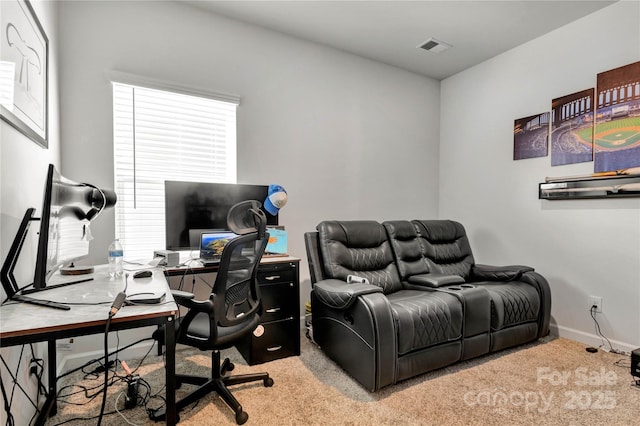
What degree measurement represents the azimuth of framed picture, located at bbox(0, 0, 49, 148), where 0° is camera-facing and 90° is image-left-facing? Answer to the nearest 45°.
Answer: approximately 270°

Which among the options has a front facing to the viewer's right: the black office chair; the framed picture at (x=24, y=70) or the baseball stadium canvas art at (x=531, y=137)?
the framed picture

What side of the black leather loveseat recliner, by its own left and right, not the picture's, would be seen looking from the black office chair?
right

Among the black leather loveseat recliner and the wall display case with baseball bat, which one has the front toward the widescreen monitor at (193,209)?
the wall display case with baseball bat

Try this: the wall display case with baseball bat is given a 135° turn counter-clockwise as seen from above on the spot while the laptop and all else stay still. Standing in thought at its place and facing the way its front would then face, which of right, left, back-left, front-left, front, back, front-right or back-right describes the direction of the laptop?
back-right

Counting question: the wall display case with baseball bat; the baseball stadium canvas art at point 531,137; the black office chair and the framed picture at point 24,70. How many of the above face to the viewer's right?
1

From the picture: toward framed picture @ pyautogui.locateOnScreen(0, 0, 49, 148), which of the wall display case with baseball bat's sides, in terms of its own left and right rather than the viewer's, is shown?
front

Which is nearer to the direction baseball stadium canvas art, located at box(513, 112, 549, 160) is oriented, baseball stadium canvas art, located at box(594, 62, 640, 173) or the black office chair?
the black office chair

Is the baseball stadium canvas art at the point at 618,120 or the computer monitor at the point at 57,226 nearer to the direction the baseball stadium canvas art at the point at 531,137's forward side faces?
the computer monitor

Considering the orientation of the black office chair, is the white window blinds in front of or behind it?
in front

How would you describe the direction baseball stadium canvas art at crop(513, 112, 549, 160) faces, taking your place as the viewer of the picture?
facing the viewer and to the left of the viewer

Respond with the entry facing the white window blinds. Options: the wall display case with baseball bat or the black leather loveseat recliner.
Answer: the wall display case with baseball bat
